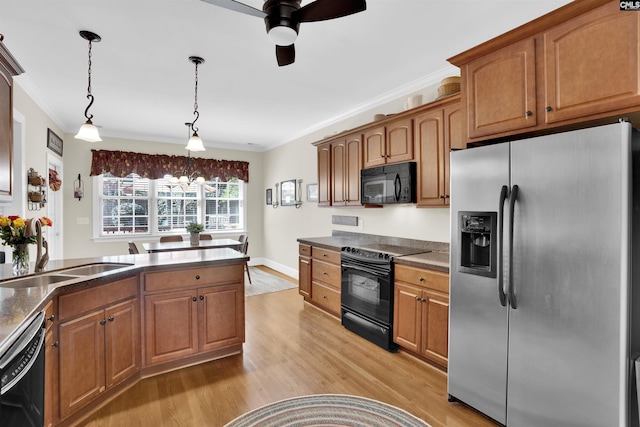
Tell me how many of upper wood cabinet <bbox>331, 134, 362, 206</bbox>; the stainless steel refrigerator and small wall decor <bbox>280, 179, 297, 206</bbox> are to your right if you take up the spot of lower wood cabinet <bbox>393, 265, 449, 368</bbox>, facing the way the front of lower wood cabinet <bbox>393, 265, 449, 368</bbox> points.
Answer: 2

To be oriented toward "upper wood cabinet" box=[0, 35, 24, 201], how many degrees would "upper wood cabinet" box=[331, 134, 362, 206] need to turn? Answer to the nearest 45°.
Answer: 0° — it already faces it

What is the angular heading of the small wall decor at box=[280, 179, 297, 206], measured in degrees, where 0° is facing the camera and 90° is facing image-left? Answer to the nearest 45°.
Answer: approximately 45°

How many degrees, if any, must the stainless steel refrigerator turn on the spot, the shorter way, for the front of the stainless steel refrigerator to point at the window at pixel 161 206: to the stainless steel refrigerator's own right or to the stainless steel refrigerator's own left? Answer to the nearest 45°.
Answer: approximately 45° to the stainless steel refrigerator's own right

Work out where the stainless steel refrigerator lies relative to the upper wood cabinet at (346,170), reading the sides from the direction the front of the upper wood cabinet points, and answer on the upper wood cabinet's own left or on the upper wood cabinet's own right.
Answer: on the upper wood cabinet's own left

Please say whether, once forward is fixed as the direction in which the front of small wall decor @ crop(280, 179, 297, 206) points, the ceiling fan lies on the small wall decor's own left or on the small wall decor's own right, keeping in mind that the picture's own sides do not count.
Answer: on the small wall decor's own left

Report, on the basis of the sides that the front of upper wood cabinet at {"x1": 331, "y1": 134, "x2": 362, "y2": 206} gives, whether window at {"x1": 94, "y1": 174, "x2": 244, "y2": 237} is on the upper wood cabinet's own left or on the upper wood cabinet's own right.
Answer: on the upper wood cabinet's own right

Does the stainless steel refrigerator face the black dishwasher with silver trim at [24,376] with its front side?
yes
